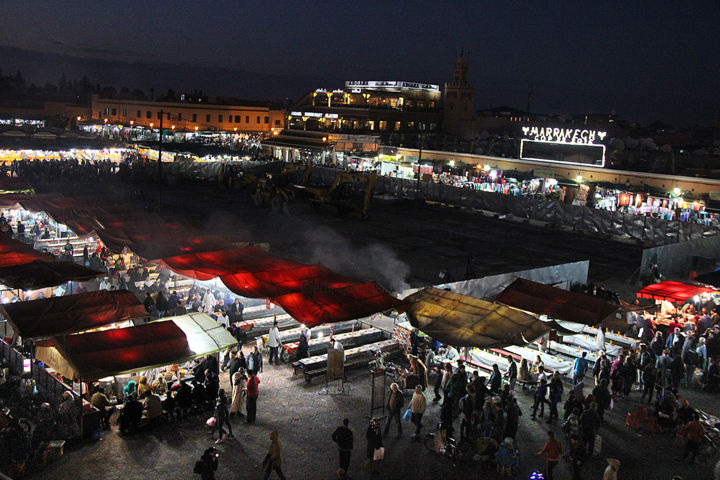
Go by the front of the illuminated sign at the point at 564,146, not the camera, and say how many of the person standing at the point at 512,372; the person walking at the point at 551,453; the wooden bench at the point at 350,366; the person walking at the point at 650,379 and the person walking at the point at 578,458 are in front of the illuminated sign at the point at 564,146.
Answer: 5

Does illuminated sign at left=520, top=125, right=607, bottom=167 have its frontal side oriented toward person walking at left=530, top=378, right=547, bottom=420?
yes

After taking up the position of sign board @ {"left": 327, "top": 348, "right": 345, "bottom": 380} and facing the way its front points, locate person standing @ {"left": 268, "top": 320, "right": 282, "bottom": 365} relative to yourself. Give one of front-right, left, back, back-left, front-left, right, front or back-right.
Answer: back-right

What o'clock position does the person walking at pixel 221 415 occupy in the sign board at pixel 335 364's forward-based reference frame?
The person walking is roughly at 1 o'clock from the sign board.

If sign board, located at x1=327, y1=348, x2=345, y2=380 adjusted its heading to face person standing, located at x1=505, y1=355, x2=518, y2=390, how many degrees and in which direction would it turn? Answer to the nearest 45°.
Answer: approximately 90° to its left

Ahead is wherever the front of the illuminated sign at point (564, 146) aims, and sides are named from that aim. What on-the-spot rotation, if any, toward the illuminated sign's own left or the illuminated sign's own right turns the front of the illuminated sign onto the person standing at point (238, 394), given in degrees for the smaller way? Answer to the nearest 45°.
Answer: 0° — it already faces them

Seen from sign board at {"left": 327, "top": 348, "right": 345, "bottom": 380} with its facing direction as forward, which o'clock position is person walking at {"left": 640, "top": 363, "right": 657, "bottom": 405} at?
The person walking is roughly at 9 o'clock from the sign board.

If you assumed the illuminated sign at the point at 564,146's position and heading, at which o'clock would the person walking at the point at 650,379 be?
The person walking is roughly at 12 o'clock from the illuminated sign.

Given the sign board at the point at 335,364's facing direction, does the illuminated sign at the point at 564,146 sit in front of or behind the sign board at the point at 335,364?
behind

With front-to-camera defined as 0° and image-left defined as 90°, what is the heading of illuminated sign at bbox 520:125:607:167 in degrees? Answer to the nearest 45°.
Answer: approximately 0°

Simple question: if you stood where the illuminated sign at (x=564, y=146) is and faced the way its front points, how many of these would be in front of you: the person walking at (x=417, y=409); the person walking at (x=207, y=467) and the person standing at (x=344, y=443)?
3

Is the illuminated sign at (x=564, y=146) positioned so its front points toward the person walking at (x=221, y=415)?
yes

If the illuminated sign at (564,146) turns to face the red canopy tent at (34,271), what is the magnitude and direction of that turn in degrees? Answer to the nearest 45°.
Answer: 0° — it already faces it
